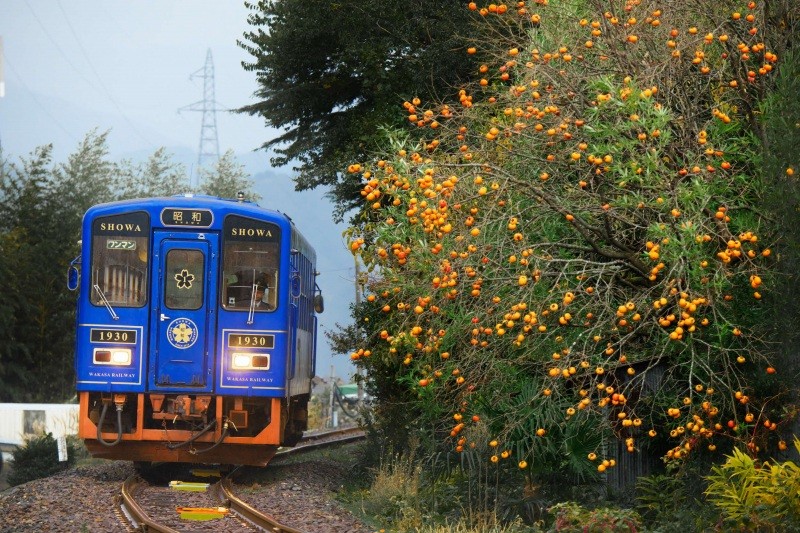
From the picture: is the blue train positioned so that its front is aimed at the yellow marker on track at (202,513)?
yes

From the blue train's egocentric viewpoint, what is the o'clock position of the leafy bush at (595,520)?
The leafy bush is roughly at 11 o'clock from the blue train.

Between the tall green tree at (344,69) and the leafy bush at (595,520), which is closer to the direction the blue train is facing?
the leafy bush

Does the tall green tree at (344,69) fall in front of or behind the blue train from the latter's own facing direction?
behind

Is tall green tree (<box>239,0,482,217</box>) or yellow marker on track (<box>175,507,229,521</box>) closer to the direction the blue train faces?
the yellow marker on track

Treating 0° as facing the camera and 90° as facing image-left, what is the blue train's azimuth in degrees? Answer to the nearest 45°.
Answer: approximately 0°

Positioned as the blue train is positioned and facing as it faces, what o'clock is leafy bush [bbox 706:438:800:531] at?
The leafy bush is roughly at 11 o'clock from the blue train.
